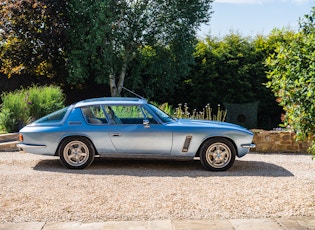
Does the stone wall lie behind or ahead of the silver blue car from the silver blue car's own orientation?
ahead

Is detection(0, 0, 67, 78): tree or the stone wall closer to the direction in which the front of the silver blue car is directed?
the stone wall

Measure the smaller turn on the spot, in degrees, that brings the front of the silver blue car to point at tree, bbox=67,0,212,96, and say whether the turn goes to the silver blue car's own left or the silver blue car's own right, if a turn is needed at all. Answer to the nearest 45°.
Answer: approximately 90° to the silver blue car's own left

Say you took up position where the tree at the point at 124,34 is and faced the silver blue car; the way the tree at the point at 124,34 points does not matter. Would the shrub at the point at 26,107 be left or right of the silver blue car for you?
right

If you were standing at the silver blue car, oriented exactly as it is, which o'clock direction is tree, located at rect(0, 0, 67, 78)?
The tree is roughly at 8 o'clock from the silver blue car.

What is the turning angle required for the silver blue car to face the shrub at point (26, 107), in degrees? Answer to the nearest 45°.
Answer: approximately 135° to its left

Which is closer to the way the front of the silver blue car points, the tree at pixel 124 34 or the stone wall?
the stone wall

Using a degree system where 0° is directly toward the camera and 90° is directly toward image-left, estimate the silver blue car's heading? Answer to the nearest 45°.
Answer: approximately 270°
